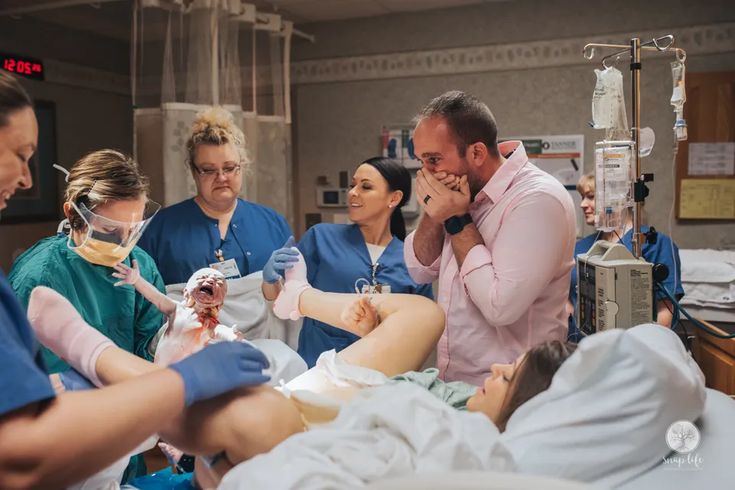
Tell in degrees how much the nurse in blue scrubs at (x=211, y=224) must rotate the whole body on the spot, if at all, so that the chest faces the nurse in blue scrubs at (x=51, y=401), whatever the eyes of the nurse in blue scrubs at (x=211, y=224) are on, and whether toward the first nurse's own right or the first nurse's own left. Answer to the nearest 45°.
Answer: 0° — they already face them

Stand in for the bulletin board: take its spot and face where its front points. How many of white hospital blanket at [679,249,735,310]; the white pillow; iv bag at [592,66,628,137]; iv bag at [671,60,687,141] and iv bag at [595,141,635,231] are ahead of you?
5

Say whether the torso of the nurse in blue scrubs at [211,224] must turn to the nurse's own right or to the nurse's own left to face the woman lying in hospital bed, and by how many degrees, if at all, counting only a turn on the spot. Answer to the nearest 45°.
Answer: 0° — they already face them

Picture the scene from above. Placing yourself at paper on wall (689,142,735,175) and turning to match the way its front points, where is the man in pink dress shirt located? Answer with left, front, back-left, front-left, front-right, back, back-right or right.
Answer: front

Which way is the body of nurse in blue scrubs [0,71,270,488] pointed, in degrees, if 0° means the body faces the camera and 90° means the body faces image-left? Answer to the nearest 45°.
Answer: approximately 270°

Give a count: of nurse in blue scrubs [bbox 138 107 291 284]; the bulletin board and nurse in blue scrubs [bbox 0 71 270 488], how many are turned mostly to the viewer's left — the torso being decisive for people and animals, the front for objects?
0

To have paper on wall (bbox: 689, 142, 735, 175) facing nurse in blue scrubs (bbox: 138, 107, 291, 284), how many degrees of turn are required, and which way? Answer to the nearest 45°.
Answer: approximately 45° to its right

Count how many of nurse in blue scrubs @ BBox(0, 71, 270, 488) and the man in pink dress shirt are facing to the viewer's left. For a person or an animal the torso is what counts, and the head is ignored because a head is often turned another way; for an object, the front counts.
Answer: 1

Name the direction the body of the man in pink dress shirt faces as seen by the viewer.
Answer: to the viewer's left

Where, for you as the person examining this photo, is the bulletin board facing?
facing the viewer

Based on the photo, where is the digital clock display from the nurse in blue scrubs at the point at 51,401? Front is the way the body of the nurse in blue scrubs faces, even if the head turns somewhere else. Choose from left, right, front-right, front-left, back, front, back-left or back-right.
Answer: left

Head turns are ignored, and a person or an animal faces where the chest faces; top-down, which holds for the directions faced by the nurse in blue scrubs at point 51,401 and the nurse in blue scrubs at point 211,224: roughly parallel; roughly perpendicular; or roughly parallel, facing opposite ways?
roughly perpendicular
